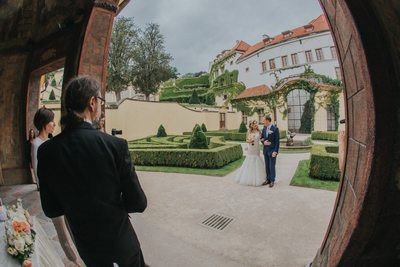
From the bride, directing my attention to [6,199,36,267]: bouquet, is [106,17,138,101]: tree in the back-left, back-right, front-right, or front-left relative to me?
back-right

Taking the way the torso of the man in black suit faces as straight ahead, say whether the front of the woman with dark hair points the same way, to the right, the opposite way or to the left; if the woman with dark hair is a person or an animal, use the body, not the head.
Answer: to the right

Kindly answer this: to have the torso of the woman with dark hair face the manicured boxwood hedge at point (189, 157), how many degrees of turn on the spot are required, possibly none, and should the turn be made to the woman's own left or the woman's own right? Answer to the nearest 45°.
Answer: approximately 45° to the woman's own left

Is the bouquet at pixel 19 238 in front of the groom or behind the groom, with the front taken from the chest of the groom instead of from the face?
in front

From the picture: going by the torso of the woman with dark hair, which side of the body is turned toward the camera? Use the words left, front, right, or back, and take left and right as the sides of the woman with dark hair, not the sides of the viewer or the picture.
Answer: right

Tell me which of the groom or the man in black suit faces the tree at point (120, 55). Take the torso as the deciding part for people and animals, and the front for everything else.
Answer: the man in black suit

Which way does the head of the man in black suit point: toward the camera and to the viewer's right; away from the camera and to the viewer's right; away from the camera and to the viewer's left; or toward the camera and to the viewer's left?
away from the camera and to the viewer's right

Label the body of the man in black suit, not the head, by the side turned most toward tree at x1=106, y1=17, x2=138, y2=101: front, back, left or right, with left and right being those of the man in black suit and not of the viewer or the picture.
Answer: front

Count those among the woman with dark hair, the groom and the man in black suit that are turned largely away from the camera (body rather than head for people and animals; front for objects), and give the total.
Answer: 1

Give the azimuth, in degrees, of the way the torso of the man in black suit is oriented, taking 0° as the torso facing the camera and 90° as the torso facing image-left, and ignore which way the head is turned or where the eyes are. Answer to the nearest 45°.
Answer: approximately 180°

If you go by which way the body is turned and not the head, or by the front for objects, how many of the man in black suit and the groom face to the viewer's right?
0

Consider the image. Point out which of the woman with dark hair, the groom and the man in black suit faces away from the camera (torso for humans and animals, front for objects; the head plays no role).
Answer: the man in black suit

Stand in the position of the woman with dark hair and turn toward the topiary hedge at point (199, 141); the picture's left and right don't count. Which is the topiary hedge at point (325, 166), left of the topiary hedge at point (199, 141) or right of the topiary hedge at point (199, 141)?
right

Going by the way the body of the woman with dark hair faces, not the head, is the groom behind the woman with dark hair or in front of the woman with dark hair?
in front

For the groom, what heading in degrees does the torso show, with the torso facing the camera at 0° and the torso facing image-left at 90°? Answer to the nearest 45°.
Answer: approximately 45°
